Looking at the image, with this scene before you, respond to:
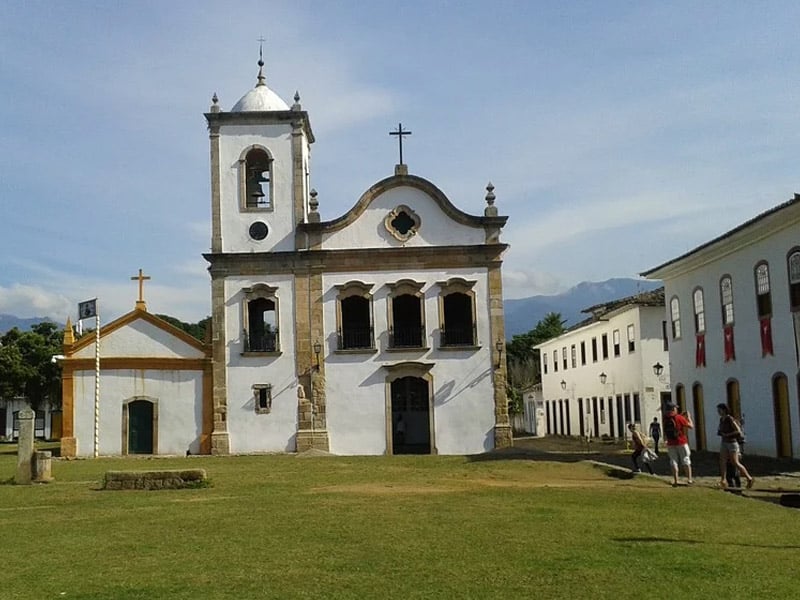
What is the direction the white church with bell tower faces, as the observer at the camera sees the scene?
facing the viewer

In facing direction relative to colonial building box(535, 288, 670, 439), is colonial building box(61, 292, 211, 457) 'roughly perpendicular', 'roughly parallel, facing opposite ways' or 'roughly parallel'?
roughly perpendicular

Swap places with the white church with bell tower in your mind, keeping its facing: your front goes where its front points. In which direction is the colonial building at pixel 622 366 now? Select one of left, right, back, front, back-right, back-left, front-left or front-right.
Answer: back-left

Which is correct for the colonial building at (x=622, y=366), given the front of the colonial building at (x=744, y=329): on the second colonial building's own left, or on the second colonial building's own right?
on the second colonial building's own right

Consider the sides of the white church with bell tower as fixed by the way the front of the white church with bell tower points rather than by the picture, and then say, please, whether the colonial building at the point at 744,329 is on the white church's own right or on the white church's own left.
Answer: on the white church's own left

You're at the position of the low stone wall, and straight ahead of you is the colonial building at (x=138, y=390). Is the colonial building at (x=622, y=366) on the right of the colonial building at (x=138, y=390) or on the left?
right

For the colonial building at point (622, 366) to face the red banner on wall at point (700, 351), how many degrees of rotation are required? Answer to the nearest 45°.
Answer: approximately 45° to its left

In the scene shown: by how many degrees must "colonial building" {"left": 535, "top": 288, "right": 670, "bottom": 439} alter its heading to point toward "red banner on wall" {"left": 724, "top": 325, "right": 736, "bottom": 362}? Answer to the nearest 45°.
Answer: approximately 45° to its left

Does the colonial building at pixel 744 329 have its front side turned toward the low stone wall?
yes

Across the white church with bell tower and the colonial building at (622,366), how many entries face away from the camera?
0

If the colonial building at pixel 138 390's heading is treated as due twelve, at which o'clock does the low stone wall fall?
The low stone wall is roughly at 12 o'clock from the colonial building.

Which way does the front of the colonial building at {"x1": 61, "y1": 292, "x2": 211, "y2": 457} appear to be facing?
toward the camera

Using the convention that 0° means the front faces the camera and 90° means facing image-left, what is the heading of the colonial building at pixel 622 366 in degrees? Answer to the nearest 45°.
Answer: approximately 45°

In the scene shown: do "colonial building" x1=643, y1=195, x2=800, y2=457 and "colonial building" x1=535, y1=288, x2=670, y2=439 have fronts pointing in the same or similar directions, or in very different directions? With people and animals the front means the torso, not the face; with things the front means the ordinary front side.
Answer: same or similar directions

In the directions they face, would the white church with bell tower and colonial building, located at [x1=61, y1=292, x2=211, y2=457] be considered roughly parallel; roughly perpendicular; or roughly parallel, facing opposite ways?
roughly parallel

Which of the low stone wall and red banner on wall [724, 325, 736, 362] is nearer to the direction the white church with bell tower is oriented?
the low stone wall

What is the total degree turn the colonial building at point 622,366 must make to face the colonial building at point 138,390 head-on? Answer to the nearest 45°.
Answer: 0° — it already faces it

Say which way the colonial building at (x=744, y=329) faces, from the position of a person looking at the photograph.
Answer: facing the viewer and to the left of the viewer

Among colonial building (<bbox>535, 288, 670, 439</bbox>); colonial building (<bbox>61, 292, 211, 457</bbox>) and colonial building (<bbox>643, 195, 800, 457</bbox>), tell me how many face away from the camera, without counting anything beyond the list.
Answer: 0

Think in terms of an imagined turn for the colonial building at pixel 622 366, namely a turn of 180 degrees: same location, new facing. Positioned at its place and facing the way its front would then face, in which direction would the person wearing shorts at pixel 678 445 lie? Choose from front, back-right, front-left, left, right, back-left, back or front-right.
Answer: back-right
